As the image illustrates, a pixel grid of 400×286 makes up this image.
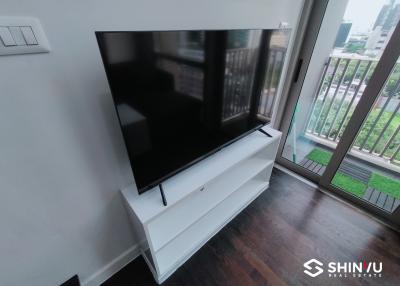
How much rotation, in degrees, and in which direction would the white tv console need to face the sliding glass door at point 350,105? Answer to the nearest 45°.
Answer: approximately 90° to its left

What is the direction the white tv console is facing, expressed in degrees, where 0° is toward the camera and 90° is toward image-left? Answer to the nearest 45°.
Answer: approximately 315°
